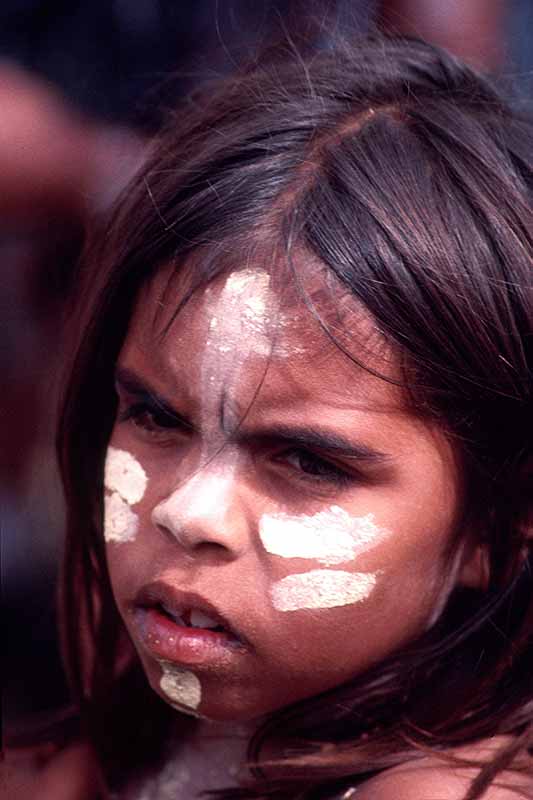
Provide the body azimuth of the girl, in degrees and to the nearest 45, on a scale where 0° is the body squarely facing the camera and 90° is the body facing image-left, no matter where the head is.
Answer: approximately 45°
